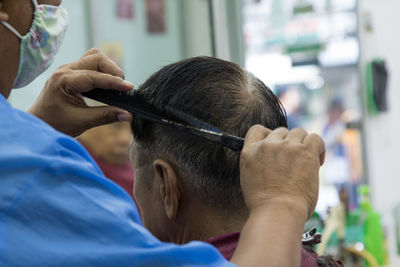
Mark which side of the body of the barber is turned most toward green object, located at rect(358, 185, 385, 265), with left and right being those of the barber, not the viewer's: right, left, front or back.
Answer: front

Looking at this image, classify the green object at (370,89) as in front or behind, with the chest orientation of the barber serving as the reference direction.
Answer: in front

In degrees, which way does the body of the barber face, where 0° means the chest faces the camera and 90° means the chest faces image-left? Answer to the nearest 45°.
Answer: approximately 225°
